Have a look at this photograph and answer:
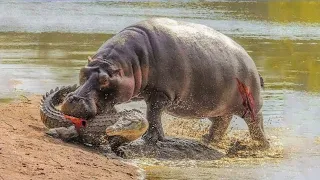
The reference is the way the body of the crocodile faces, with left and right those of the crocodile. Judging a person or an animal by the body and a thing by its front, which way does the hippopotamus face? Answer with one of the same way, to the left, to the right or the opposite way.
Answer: the opposite way

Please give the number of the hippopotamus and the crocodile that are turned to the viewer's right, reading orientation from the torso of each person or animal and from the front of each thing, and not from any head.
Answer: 1

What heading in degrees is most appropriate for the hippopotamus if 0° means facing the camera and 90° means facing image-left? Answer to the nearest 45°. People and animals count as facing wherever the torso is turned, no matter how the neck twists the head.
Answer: approximately 90°

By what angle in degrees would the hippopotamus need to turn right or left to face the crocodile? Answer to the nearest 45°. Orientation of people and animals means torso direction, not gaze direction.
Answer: approximately 45° to its left

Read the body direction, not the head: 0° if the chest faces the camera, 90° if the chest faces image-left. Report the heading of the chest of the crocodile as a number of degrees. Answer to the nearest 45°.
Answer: approximately 270°

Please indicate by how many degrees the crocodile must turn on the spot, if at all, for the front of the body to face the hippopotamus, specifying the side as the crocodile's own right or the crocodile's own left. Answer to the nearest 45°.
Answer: approximately 45° to the crocodile's own left
